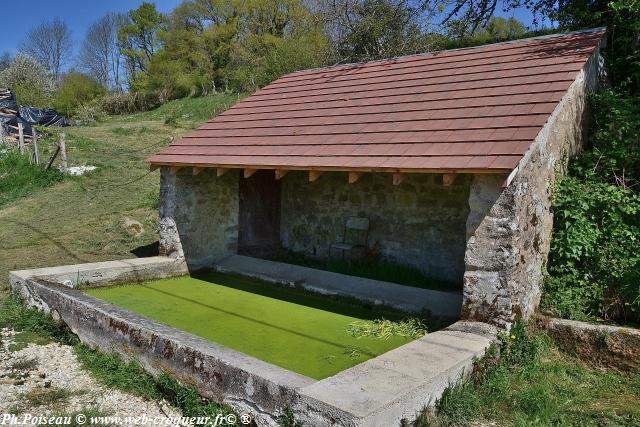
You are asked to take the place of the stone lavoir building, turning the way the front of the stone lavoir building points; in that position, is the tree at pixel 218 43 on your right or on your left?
on your right

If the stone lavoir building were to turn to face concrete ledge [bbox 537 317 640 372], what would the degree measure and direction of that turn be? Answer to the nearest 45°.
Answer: approximately 90° to its left

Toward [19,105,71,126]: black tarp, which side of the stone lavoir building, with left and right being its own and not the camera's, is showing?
right

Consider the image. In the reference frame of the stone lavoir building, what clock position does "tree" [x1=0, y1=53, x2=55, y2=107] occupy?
The tree is roughly at 3 o'clock from the stone lavoir building.

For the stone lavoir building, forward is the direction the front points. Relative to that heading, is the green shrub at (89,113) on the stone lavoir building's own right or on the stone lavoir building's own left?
on the stone lavoir building's own right

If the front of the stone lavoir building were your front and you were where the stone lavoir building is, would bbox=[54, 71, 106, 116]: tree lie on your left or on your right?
on your right

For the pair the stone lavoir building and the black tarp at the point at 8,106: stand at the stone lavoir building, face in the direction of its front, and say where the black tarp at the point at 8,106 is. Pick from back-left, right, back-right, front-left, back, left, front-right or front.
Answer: right

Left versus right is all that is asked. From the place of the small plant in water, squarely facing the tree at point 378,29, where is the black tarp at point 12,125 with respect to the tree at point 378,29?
left

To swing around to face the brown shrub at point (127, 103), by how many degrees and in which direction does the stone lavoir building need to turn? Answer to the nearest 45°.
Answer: approximately 90° to its right

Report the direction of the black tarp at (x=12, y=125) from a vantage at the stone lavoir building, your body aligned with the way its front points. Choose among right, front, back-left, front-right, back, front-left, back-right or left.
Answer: right

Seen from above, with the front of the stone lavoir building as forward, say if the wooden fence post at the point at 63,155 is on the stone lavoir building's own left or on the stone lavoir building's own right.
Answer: on the stone lavoir building's own right

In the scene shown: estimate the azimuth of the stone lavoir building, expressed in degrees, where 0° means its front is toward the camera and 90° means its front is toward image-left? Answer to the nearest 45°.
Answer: approximately 45°

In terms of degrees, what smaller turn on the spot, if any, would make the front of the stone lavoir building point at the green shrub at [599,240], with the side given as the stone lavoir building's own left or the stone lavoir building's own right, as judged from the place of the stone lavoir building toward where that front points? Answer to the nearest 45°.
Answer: approximately 90° to the stone lavoir building's own left
